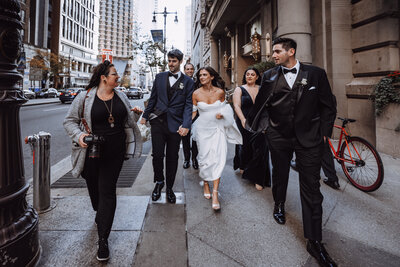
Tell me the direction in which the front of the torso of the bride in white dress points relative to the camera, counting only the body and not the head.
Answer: toward the camera

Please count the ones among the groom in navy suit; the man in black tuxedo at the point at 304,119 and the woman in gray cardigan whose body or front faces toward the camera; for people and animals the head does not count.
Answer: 3

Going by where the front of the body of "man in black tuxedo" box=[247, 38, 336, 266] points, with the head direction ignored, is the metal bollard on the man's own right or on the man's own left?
on the man's own right

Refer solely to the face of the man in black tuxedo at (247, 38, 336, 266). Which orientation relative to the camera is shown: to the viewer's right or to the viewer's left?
to the viewer's left

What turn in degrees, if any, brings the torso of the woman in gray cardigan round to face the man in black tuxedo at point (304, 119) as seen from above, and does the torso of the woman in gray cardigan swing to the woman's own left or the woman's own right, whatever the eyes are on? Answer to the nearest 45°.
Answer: approximately 90° to the woman's own left

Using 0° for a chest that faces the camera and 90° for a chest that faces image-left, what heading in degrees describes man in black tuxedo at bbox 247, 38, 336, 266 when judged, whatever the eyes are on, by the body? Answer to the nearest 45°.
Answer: approximately 0°

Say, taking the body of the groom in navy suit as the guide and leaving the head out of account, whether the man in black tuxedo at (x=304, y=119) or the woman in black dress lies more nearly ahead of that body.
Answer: the man in black tuxedo

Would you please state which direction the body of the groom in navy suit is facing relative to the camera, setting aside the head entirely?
toward the camera

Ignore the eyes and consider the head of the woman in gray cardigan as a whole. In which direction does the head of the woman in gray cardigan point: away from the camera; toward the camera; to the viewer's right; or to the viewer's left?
to the viewer's right

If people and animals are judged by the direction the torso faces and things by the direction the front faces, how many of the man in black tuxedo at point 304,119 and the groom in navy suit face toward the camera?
2

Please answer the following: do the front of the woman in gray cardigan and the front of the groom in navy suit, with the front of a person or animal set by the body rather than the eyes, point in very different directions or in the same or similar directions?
same or similar directions
